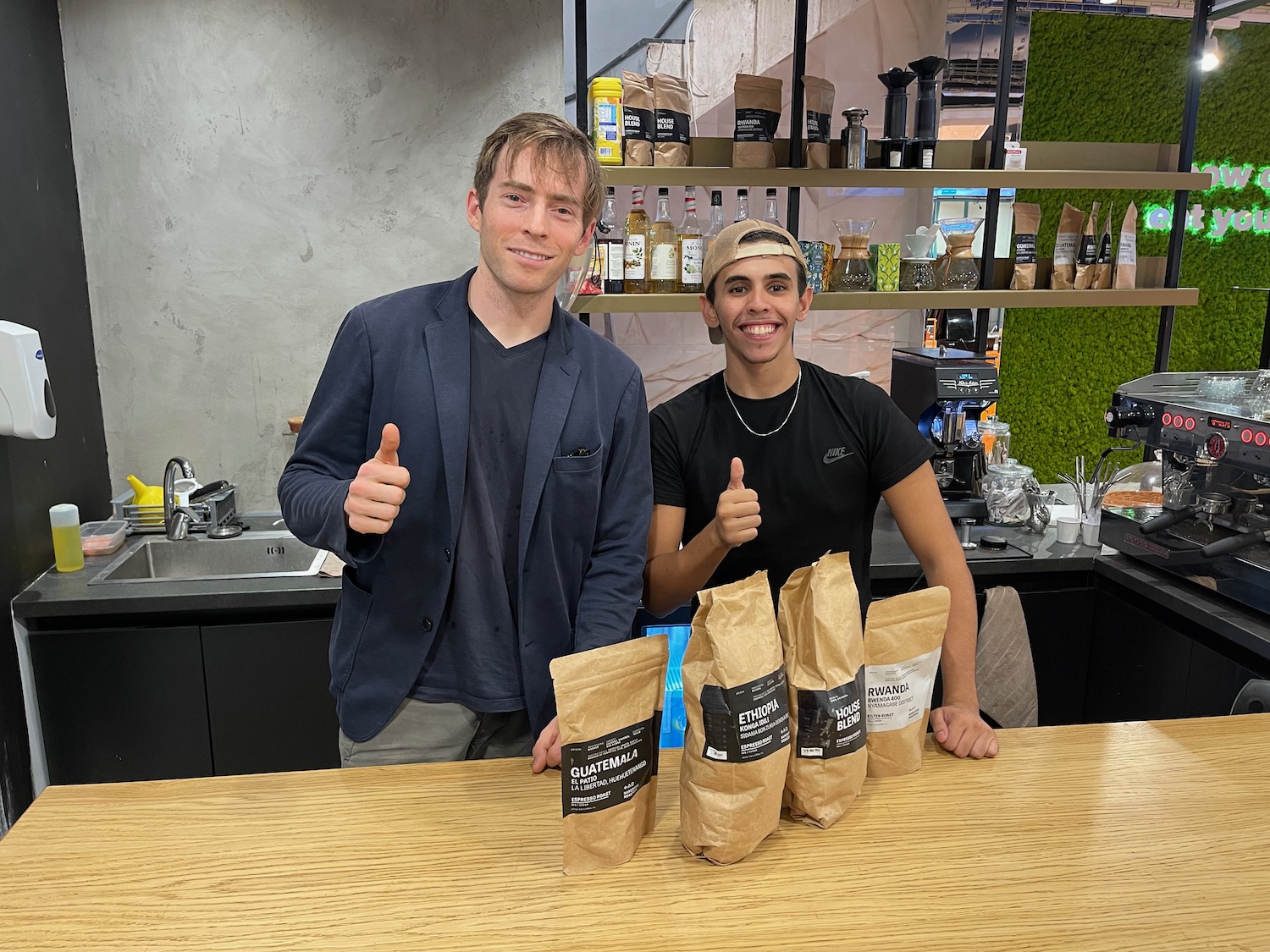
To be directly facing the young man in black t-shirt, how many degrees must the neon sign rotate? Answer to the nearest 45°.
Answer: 0° — it already faces them

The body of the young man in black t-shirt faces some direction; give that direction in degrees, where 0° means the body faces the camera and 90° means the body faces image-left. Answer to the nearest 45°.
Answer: approximately 0°

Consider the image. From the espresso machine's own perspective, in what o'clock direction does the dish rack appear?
The dish rack is roughly at 1 o'clock from the espresso machine.

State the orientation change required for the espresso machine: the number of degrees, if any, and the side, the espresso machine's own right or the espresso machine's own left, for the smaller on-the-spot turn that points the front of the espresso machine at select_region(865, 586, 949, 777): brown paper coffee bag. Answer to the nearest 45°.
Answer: approximately 45° to the espresso machine's own left

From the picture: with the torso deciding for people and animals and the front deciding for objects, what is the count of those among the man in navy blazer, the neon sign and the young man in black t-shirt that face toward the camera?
3

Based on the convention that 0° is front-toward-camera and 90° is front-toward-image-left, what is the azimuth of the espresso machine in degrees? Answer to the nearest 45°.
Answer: approximately 45°

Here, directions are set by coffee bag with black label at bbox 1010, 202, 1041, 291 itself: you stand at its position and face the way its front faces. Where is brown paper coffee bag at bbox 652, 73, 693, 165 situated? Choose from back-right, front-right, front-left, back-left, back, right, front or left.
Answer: front-right

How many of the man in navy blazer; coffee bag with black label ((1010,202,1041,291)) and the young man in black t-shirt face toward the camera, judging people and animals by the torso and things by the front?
3

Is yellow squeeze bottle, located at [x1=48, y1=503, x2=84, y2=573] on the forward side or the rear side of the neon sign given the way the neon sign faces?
on the forward side

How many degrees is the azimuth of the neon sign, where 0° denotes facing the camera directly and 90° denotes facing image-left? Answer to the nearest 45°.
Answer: approximately 0°

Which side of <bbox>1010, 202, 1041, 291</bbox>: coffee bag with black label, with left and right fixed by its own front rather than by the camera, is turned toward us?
front

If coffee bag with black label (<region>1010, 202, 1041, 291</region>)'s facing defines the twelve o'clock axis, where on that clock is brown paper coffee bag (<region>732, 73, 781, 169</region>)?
The brown paper coffee bag is roughly at 2 o'clock from the coffee bag with black label.

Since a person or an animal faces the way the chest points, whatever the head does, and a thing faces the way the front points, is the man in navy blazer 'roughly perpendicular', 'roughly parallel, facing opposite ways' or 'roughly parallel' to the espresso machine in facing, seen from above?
roughly perpendicular
